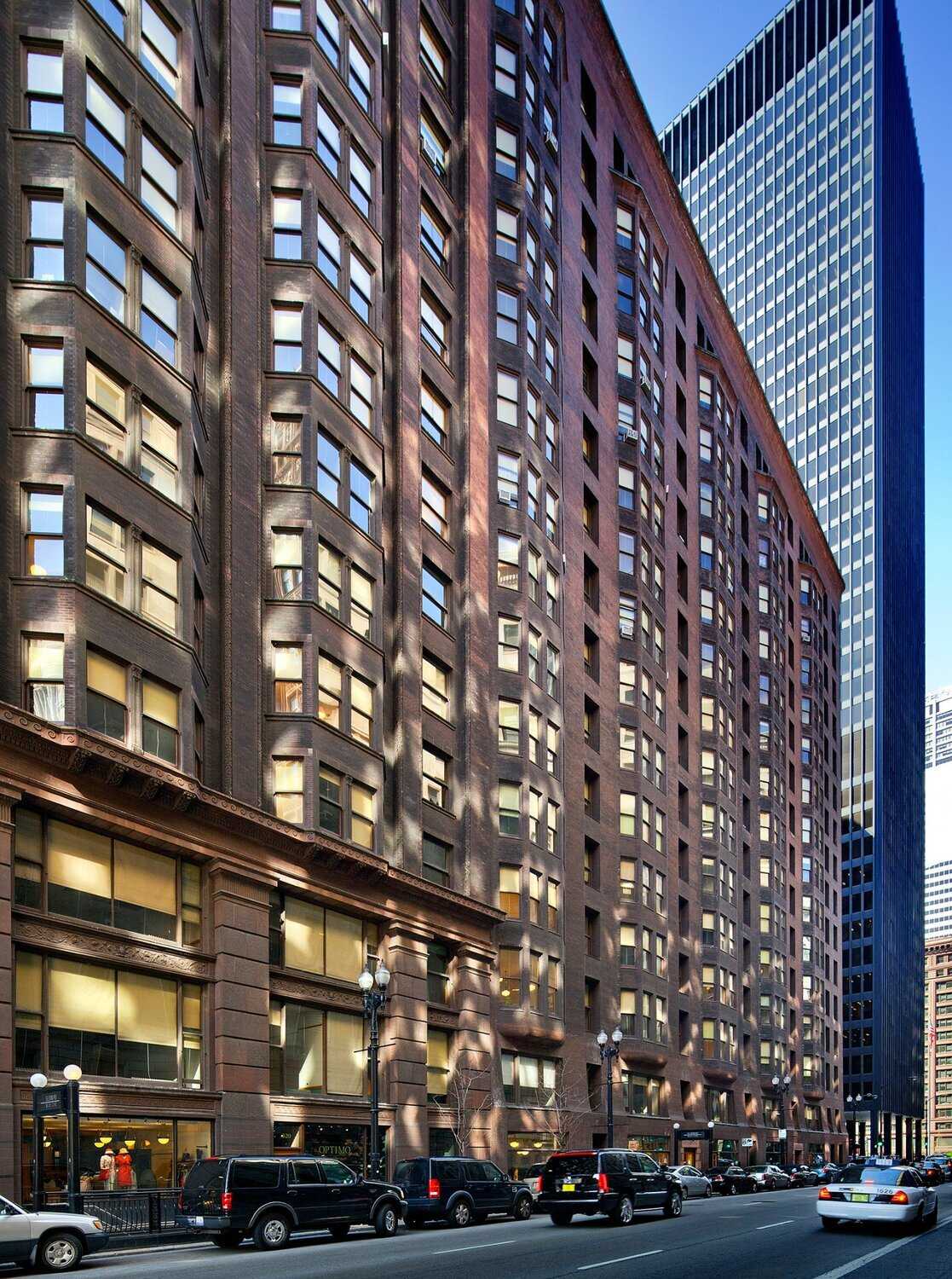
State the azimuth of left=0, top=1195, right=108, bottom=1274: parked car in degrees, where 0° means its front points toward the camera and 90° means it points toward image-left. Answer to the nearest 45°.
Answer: approximately 270°

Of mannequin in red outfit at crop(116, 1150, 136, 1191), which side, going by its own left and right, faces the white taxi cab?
left

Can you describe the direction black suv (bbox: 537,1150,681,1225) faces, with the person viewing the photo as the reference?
facing away from the viewer and to the right of the viewer

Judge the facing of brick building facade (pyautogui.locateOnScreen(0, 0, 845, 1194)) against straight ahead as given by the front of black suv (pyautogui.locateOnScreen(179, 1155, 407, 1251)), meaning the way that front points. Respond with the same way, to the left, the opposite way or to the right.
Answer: to the right

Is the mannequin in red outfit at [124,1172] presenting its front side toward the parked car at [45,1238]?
yes

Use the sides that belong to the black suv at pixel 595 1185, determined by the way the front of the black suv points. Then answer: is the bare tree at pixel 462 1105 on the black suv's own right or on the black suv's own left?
on the black suv's own left

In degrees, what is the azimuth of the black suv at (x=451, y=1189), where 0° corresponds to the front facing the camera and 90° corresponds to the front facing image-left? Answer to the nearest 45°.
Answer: approximately 225°

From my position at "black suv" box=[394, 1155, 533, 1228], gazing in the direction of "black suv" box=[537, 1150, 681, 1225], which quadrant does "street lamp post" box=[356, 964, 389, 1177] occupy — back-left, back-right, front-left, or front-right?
back-left
